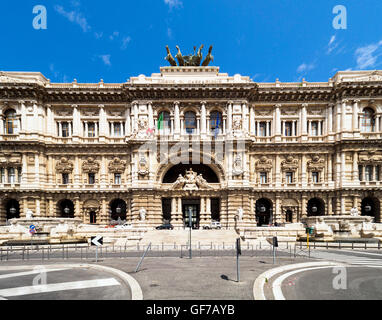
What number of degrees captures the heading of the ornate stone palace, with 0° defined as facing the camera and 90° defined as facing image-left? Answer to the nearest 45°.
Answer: approximately 0°
